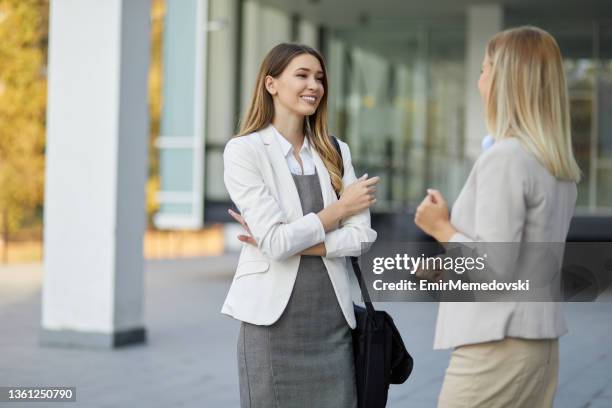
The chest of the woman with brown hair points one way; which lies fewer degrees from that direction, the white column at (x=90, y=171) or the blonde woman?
the blonde woman

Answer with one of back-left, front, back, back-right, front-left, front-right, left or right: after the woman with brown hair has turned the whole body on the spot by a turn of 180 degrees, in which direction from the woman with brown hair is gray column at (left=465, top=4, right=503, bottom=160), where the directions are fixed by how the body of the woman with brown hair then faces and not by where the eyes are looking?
front-right

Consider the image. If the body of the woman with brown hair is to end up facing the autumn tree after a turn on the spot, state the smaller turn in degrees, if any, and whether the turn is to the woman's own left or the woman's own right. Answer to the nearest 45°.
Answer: approximately 135° to the woman's own left

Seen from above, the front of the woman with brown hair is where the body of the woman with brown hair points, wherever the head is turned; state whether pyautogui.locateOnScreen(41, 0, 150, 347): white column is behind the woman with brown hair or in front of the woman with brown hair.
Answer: behind

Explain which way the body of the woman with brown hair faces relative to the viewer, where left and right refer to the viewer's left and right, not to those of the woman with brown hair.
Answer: facing the viewer and to the right of the viewer

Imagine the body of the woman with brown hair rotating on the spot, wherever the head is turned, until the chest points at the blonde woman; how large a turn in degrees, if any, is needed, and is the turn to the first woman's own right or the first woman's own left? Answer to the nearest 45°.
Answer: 0° — they already face them

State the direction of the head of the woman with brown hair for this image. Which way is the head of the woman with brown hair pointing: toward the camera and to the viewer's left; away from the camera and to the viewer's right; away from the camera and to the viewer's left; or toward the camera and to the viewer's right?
toward the camera and to the viewer's right

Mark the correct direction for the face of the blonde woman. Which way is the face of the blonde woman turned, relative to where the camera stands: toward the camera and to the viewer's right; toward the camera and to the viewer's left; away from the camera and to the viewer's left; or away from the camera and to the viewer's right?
away from the camera and to the viewer's left
